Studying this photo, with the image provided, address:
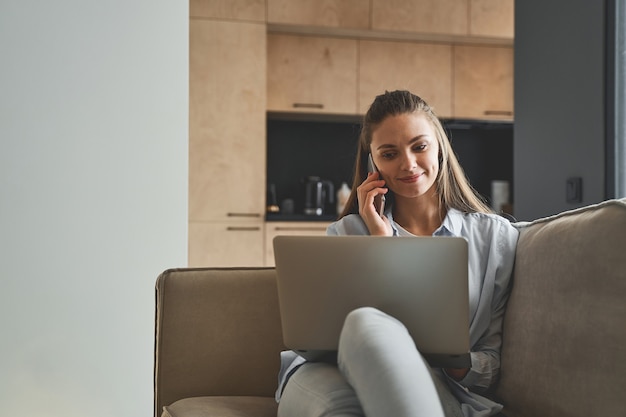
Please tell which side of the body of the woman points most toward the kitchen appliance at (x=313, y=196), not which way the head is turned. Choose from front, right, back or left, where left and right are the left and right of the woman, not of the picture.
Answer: back

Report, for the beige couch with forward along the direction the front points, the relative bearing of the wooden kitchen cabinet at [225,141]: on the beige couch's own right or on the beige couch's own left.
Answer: on the beige couch's own right

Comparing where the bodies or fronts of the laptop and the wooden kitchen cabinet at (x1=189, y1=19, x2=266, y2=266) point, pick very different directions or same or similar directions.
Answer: very different directions

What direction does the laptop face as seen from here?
away from the camera

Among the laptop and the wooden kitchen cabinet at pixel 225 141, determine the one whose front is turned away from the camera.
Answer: the laptop

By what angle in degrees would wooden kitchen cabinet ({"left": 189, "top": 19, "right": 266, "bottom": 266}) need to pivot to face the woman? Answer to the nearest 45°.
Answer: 0° — it already faces them

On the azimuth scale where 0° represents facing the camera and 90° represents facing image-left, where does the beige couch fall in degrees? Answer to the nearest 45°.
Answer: approximately 45°

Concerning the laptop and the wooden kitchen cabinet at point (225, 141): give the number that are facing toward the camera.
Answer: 1
